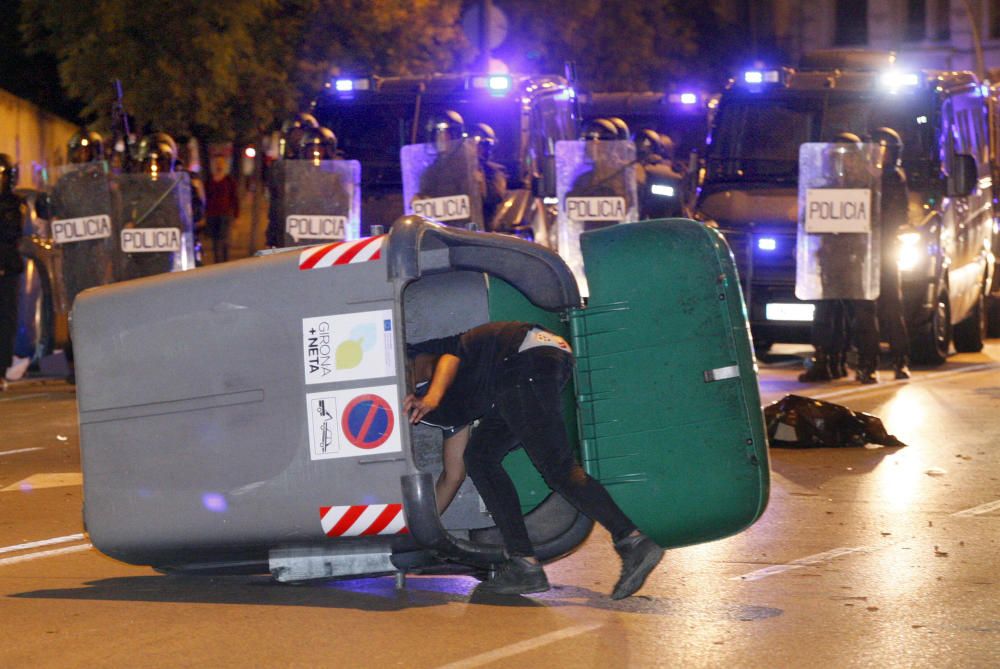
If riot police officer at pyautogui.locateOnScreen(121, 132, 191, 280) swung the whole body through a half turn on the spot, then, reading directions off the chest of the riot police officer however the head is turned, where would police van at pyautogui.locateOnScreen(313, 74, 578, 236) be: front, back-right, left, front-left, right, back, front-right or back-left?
right

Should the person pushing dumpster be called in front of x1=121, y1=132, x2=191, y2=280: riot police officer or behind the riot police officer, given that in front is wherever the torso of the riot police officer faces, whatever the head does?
in front

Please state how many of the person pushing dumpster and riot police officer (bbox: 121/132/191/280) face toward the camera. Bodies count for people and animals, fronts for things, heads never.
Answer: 1

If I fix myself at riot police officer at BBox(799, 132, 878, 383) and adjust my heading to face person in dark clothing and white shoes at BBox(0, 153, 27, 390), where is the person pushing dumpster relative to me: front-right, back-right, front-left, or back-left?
front-left

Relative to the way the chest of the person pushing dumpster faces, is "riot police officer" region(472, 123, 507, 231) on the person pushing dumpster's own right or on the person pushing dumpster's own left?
on the person pushing dumpster's own right

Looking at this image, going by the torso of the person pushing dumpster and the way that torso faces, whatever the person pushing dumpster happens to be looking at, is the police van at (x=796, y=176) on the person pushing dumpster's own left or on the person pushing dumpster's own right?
on the person pushing dumpster's own right

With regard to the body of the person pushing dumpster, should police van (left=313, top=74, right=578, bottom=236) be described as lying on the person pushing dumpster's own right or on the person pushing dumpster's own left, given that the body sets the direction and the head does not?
on the person pushing dumpster's own right

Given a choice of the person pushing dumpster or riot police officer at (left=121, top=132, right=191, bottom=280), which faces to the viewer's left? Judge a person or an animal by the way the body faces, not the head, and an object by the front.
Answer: the person pushing dumpster

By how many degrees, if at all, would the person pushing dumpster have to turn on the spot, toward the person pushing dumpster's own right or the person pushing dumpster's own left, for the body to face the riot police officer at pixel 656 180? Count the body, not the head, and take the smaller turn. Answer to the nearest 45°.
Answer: approximately 90° to the person pushing dumpster's own right

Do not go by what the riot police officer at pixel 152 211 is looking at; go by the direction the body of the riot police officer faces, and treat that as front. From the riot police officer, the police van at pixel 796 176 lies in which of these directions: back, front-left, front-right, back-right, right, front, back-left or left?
left

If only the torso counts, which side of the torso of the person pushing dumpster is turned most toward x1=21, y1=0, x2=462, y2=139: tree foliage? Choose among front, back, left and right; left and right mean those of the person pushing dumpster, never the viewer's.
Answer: right

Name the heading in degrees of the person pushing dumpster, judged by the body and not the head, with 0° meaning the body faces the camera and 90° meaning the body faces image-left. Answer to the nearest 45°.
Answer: approximately 90°

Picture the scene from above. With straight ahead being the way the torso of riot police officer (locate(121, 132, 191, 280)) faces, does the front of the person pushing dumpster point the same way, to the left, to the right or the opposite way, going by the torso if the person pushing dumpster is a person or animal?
to the right

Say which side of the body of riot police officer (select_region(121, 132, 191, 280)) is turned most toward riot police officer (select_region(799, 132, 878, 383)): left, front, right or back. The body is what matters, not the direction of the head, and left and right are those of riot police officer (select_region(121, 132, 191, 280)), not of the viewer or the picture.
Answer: left

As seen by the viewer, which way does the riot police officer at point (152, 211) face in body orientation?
toward the camera
